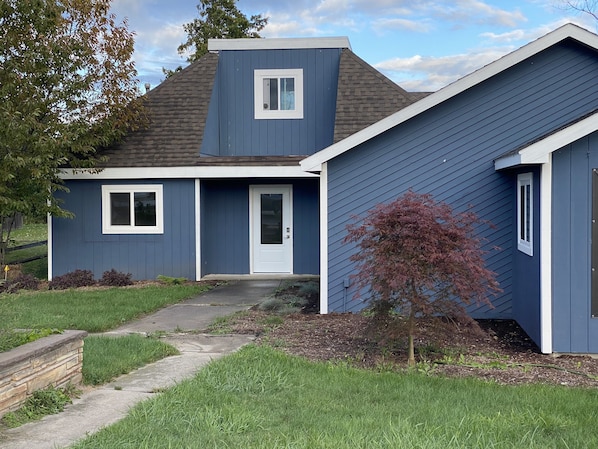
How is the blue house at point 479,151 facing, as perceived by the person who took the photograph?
facing the viewer

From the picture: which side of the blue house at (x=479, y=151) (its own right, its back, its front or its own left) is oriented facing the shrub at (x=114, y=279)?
right

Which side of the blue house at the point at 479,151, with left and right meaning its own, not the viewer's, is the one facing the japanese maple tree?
front

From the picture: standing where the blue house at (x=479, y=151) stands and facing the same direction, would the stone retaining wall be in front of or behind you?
in front

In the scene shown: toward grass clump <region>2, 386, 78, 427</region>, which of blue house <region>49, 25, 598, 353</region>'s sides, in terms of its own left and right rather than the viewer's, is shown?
front

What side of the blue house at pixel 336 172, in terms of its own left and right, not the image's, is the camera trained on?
front

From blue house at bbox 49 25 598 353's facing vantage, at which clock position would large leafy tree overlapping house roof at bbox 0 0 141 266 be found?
The large leafy tree overlapping house roof is roughly at 3 o'clock from the blue house.

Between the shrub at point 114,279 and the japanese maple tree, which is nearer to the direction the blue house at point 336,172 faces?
the japanese maple tree

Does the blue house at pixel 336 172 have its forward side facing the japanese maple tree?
yes

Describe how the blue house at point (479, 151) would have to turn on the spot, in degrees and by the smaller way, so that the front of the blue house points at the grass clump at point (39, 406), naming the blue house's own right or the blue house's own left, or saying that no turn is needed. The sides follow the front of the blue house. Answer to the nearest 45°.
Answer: approximately 45° to the blue house's own right

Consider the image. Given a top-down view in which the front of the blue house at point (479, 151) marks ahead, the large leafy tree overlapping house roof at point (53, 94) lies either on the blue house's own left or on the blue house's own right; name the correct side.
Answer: on the blue house's own right

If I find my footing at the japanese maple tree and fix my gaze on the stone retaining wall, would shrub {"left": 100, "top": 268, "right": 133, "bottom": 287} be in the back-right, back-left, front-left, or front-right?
front-right

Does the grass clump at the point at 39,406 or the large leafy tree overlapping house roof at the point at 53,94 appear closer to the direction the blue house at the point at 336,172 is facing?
the grass clump

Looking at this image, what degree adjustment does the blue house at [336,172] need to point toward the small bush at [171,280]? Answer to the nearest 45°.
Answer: approximately 90° to its right
